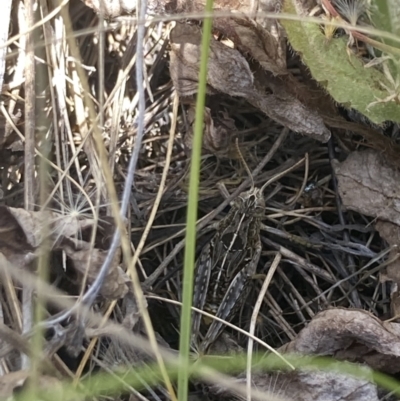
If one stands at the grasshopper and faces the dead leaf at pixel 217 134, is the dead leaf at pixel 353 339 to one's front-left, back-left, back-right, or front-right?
back-right

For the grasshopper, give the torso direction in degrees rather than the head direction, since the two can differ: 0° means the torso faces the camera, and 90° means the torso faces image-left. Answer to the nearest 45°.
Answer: approximately 180°
